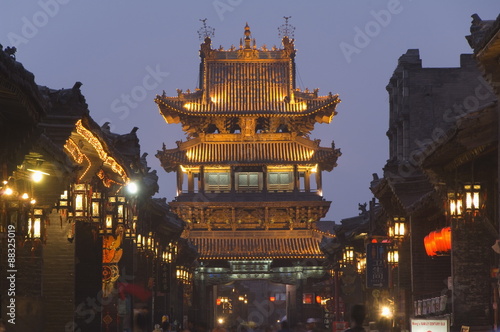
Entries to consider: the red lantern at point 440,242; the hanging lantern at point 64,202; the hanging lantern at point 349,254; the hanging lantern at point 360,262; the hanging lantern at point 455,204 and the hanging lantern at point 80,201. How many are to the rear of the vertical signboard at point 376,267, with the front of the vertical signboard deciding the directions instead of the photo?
2

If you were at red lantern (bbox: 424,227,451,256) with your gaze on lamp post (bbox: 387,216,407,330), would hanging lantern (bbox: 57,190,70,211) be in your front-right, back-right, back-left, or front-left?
back-left

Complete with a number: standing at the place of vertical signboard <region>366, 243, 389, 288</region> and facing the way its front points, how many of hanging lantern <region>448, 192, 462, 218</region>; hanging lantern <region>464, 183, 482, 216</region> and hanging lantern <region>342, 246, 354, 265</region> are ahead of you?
2

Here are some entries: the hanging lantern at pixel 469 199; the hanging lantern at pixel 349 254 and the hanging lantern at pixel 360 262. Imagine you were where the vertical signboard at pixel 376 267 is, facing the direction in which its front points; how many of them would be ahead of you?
1

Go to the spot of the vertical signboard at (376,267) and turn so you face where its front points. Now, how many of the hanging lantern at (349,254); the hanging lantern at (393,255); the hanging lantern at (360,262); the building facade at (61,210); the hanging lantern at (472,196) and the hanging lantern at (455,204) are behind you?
2

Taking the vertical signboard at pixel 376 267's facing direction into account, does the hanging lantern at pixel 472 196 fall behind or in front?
in front

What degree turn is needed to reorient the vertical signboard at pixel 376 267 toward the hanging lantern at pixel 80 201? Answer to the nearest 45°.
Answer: approximately 45° to its right

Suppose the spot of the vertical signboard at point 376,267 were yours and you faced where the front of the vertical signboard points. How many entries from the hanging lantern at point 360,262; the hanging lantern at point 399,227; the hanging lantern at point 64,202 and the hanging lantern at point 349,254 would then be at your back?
2

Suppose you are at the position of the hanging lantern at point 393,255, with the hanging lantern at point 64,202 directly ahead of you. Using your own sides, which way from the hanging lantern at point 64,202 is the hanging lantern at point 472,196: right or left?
left

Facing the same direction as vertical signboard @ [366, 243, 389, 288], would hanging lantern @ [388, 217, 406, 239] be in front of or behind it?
in front

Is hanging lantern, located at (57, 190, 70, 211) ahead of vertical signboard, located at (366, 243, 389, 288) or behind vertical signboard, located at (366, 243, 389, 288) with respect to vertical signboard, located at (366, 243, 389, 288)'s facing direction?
ahead
